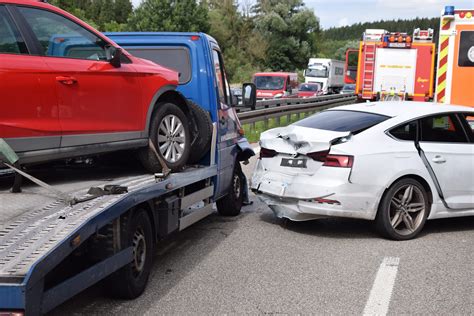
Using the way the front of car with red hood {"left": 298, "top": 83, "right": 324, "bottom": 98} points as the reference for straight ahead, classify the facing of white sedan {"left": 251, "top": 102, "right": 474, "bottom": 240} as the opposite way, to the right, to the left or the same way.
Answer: the opposite way

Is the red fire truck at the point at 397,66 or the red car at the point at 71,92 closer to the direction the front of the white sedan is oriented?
the red fire truck

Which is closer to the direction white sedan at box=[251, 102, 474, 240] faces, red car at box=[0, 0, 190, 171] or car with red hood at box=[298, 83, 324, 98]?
the car with red hood

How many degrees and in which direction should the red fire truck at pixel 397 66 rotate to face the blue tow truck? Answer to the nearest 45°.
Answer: approximately 180°

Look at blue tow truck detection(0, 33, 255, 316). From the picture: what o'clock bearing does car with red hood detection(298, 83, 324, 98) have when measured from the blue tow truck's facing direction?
The car with red hood is roughly at 11 o'clock from the blue tow truck.

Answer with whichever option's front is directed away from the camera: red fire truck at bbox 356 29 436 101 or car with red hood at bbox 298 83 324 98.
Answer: the red fire truck

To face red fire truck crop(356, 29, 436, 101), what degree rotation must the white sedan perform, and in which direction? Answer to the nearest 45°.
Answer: approximately 45° to its left

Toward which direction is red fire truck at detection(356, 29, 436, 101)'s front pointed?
away from the camera

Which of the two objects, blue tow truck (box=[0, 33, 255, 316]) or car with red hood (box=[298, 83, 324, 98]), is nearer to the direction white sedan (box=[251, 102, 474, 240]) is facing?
the car with red hood

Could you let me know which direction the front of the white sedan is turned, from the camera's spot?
facing away from the viewer and to the right of the viewer

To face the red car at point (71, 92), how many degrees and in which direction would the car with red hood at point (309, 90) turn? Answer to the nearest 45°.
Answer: approximately 45° to its left

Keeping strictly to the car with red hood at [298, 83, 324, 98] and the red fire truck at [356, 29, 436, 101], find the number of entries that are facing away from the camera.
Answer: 1
